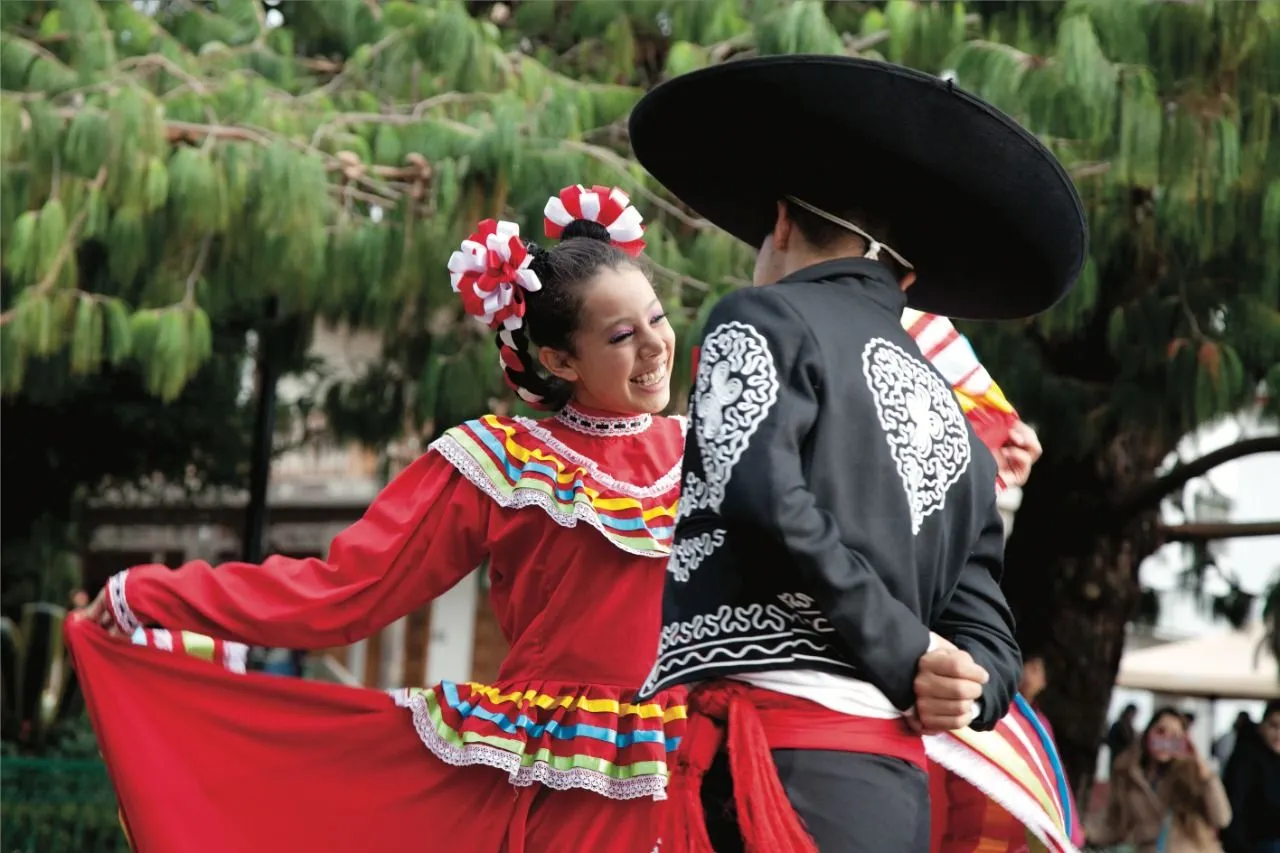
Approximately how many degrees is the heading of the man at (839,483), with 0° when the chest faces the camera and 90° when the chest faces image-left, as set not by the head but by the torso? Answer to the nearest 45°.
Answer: approximately 135°

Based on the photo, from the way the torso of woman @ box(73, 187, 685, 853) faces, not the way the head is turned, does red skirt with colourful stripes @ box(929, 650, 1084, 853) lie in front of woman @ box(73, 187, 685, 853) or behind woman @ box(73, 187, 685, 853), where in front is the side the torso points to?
in front

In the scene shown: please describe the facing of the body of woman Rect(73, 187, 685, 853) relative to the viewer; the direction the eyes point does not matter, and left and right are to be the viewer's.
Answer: facing the viewer and to the right of the viewer

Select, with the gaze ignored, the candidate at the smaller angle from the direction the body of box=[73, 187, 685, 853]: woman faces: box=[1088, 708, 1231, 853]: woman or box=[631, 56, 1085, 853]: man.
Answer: the man

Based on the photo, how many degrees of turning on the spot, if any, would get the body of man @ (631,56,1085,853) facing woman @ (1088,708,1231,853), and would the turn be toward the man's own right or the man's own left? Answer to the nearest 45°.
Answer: approximately 45° to the man's own right

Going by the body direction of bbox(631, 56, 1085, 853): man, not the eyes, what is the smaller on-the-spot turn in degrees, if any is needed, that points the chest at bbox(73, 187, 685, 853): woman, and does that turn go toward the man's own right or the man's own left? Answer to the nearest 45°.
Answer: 0° — they already face them

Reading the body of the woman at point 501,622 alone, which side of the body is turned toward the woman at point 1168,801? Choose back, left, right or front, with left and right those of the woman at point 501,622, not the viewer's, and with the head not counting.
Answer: left

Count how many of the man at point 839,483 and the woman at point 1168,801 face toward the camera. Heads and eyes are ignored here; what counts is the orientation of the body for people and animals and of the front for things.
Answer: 1

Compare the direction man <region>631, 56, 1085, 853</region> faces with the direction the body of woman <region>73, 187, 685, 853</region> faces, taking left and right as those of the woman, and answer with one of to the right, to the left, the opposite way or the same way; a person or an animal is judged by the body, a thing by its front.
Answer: the opposite way

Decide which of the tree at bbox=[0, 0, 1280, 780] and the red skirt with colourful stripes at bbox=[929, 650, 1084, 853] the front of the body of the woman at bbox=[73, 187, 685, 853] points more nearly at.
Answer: the red skirt with colourful stripes

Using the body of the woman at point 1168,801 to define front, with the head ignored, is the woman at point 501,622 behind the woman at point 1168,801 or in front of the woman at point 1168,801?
in front

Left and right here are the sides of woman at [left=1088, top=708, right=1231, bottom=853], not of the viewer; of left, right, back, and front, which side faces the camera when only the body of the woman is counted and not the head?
front
